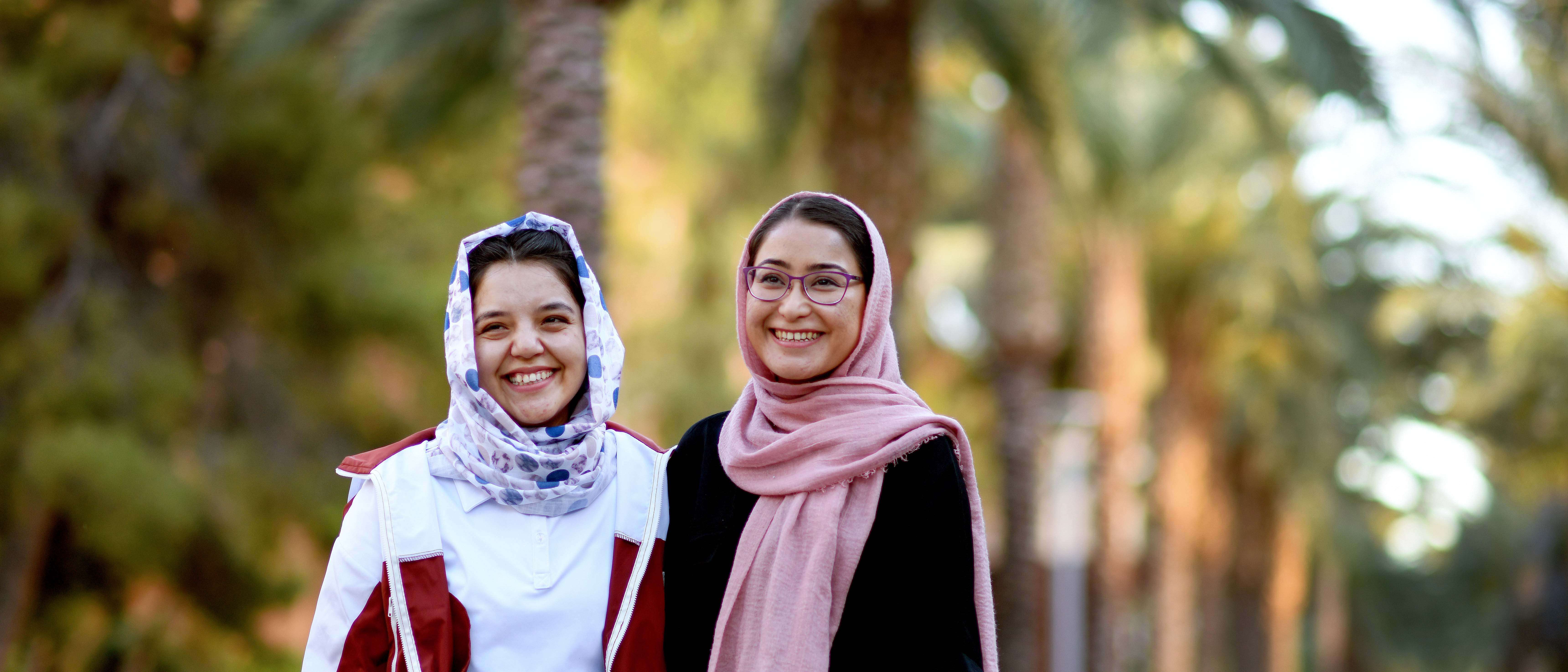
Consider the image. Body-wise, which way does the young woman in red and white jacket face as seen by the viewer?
toward the camera

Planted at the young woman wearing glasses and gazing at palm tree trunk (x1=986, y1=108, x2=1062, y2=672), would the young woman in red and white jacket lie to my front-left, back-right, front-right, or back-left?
back-left

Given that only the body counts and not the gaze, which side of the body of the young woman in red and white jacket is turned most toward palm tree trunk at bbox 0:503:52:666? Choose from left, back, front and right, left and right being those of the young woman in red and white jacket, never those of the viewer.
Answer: back

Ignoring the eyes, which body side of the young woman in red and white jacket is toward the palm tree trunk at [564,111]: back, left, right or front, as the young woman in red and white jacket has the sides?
back

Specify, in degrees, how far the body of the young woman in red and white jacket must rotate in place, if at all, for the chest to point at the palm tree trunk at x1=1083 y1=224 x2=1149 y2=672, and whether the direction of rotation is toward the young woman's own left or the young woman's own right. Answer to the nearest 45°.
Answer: approximately 135° to the young woman's own left

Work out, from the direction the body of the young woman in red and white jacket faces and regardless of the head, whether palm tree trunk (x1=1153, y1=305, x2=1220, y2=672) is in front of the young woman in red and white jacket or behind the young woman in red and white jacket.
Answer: behind

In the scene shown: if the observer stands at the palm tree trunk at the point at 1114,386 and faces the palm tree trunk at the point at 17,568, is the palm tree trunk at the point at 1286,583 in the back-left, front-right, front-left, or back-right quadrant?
back-right

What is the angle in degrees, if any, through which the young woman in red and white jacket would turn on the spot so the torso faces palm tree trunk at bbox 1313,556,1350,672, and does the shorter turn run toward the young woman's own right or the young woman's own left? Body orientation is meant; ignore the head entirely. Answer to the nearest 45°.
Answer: approximately 135° to the young woman's own left

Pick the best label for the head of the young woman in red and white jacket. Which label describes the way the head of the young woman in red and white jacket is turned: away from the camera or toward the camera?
toward the camera

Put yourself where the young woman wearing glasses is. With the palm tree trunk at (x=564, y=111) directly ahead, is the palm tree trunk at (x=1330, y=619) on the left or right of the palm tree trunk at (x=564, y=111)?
right

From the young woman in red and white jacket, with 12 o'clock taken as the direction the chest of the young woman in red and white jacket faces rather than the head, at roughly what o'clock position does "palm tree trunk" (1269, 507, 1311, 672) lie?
The palm tree trunk is roughly at 7 o'clock from the young woman in red and white jacket.

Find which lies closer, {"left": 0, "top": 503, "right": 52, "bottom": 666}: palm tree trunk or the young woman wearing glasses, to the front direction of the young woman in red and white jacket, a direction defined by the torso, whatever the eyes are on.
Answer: the young woman wearing glasses

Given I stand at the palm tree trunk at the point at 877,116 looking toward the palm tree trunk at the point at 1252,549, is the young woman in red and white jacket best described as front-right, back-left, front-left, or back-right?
back-right

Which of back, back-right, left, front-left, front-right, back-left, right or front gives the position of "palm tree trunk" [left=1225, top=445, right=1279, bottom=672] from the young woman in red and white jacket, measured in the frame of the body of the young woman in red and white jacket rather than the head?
back-left
